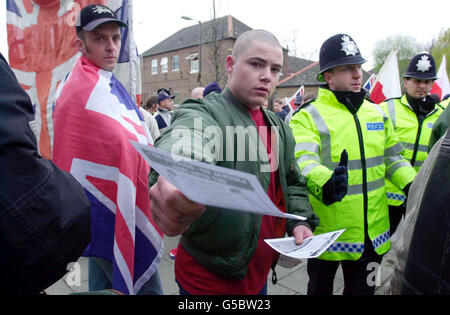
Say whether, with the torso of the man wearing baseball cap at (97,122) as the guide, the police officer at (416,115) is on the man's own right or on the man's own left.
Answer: on the man's own left

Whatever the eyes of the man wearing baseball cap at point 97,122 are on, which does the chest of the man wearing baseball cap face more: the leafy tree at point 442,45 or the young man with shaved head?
the young man with shaved head

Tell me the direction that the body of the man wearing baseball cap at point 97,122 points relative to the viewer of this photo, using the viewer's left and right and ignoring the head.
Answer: facing the viewer and to the right of the viewer

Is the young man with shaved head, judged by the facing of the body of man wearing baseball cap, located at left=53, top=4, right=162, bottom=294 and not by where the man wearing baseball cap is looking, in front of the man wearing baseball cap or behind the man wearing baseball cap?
in front

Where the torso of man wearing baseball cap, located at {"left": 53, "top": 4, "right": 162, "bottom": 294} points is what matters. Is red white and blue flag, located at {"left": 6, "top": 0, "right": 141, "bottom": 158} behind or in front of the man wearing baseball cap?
behind

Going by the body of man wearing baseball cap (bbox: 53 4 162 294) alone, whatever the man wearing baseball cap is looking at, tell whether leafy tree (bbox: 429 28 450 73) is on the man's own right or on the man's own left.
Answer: on the man's own left
